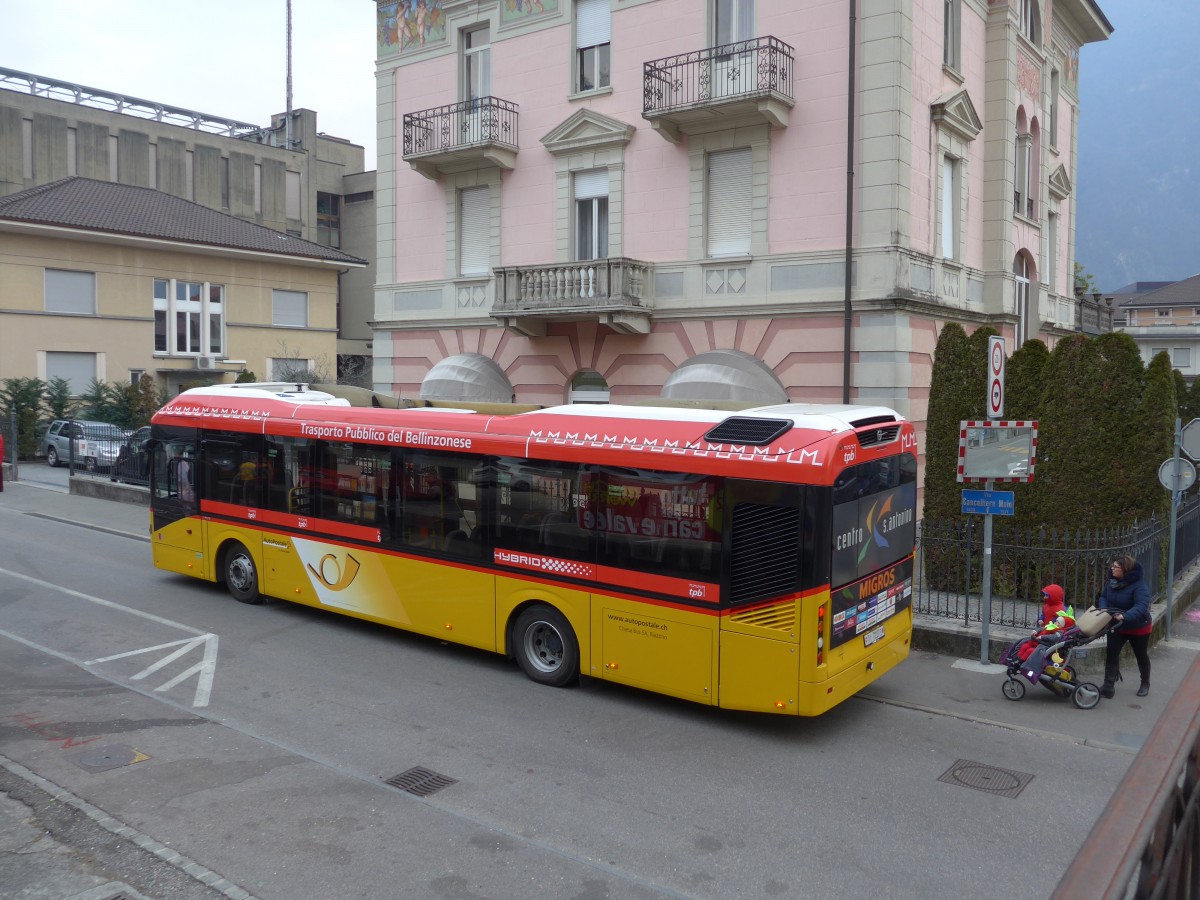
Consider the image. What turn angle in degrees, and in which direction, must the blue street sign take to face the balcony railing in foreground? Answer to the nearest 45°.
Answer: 0° — it already faces it

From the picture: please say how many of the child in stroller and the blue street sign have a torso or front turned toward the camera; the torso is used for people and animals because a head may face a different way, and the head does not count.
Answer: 1

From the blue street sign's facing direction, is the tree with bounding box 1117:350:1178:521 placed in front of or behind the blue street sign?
behind

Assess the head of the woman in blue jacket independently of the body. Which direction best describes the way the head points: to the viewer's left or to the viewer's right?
to the viewer's left

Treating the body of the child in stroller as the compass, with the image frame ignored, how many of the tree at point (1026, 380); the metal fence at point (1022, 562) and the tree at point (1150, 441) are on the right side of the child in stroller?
3

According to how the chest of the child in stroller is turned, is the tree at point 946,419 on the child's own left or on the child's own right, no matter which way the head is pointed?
on the child's own right

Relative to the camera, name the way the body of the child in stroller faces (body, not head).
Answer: to the viewer's left

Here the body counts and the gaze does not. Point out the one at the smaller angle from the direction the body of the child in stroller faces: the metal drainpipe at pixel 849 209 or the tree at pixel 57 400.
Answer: the tree

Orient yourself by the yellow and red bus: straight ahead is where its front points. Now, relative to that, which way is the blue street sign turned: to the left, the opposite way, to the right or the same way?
to the left

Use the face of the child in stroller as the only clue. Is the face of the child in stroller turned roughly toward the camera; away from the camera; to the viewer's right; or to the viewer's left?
to the viewer's left

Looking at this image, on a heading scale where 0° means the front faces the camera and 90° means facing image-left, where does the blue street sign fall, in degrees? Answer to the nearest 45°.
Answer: approximately 0°
